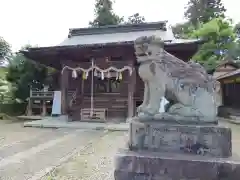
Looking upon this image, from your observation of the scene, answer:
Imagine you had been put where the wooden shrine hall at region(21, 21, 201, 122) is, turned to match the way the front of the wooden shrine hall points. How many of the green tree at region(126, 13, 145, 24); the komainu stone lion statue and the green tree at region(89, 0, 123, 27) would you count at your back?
2

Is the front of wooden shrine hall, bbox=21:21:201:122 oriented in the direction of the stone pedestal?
yes

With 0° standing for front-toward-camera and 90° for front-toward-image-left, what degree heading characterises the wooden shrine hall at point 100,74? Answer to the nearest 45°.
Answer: approximately 0°

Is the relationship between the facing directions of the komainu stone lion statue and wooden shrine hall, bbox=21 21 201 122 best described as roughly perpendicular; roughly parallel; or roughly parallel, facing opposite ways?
roughly perpendicular

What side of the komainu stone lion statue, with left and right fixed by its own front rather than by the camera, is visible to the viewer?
left

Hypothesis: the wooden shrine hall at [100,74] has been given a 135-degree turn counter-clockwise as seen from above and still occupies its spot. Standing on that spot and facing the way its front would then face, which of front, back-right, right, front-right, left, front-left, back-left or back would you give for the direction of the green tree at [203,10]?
front

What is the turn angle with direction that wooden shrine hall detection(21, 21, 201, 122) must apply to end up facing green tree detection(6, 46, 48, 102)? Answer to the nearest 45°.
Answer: approximately 135° to its right

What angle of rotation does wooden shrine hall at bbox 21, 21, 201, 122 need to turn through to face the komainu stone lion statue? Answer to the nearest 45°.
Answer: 0° — it already faces it

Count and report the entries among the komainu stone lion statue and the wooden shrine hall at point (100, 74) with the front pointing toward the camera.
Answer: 1

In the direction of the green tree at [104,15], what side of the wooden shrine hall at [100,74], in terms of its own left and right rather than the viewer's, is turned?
back

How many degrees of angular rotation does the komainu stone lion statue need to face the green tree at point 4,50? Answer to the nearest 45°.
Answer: approximately 45° to its right

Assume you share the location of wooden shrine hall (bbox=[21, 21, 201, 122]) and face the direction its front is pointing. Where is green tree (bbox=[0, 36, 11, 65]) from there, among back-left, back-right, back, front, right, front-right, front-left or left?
back-right

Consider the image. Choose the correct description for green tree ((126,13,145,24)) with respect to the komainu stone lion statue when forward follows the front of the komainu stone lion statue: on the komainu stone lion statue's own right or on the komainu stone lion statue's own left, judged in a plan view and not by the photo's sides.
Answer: on the komainu stone lion statue's own right
